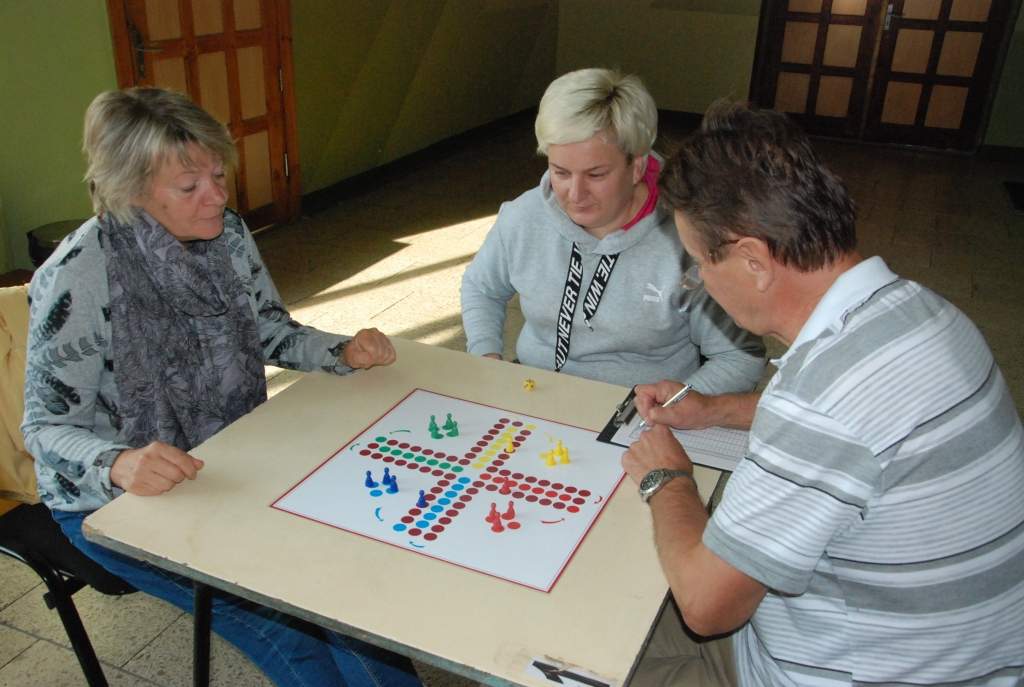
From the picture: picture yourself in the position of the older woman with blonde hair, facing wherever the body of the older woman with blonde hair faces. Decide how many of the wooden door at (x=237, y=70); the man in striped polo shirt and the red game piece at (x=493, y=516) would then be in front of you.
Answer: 2

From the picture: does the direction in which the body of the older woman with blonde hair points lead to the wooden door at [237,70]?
no

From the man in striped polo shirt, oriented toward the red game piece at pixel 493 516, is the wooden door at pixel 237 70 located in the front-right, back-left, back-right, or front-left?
front-right

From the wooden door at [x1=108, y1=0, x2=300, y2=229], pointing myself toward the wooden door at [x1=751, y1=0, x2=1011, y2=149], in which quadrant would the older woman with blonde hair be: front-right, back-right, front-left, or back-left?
back-right

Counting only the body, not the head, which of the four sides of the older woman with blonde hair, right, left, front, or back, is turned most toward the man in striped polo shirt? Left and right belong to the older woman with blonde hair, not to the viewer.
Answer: front

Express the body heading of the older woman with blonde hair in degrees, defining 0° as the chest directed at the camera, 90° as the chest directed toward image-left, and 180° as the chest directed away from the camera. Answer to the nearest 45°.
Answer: approximately 315°

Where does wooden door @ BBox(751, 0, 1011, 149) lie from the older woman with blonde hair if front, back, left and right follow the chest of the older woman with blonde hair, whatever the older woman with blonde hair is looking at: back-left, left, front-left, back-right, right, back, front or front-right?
left

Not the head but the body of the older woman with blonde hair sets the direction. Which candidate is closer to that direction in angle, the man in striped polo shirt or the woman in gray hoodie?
the man in striped polo shirt

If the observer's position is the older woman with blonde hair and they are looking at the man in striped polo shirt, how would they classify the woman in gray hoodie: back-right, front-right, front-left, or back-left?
front-left

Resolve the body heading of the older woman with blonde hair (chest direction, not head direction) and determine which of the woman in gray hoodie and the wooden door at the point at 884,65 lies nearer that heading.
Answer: the woman in gray hoodie

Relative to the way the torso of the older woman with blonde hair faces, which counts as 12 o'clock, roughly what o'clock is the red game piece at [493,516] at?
The red game piece is roughly at 12 o'clock from the older woman with blonde hair.

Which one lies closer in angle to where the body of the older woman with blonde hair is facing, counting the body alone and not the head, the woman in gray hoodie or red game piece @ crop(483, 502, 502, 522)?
the red game piece
